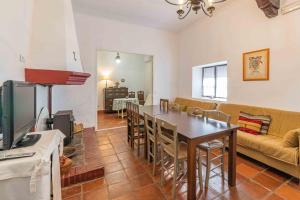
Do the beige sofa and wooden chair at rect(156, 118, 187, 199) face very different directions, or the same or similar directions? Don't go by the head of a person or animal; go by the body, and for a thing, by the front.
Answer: very different directions

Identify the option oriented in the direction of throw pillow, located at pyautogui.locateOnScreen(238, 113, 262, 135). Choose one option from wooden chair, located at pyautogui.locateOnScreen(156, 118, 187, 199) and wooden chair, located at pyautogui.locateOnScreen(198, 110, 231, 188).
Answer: wooden chair, located at pyautogui.locateOnScreen(156, 118, 187, 199)

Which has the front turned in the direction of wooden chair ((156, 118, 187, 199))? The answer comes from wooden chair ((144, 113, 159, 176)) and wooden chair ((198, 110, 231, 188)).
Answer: wooden chair ((198, 110, 231, 188))

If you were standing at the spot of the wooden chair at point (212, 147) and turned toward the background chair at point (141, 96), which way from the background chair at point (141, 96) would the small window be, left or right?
right

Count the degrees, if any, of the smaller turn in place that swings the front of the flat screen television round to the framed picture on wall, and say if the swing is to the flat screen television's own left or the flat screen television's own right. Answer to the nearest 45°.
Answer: approximately 45° to the flat screen television's own left

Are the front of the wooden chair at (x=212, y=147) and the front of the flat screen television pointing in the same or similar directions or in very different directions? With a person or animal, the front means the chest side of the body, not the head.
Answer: very different directions

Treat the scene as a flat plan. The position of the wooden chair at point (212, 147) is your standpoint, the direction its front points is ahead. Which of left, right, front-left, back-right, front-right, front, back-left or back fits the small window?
back-right

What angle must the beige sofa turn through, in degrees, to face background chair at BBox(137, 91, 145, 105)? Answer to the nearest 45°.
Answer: approximately 90° to its right

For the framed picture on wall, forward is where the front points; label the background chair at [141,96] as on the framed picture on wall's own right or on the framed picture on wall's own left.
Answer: on the framed picture on wall's own right

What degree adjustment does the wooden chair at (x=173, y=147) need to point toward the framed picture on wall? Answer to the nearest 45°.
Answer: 0° — it already faces it

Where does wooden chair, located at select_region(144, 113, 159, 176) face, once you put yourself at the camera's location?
facing away from the viewer and to the right of the viewer

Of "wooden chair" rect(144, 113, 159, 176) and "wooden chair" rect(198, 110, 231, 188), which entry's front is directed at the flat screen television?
"wooden chair" rect(198, 110, 231, 188)
